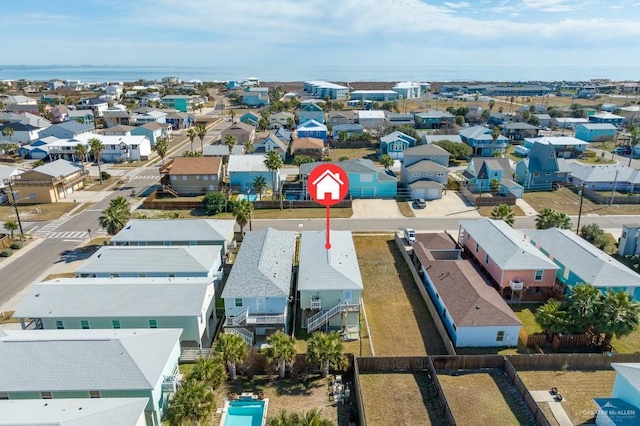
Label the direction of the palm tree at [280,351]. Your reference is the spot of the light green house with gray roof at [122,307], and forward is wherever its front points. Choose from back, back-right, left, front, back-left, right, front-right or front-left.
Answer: back-left

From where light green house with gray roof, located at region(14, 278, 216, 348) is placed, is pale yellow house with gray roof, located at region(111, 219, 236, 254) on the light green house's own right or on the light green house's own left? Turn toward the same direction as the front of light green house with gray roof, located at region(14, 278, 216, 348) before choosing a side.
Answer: on the light green house's own right

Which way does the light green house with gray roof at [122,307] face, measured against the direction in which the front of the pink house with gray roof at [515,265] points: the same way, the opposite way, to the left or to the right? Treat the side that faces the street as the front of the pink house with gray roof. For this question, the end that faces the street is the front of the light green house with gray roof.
to the left

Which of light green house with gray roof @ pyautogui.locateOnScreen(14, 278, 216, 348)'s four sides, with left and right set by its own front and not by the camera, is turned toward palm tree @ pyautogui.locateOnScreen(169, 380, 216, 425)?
left

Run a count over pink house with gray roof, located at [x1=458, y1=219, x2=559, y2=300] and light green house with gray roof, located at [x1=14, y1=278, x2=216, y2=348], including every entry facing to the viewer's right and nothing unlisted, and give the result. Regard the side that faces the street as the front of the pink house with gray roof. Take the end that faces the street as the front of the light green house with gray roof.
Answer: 0

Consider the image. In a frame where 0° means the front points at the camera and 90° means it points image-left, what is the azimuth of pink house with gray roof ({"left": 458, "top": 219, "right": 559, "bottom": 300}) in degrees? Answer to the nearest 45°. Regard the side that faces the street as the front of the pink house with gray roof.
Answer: approximately 135°

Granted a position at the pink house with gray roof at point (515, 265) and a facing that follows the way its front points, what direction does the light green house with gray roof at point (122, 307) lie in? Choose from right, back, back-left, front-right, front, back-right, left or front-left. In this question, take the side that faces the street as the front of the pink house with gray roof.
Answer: left

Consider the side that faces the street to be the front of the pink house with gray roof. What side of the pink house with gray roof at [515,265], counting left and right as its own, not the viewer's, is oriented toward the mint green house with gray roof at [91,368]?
left

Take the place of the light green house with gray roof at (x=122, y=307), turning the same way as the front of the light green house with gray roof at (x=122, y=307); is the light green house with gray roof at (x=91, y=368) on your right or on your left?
on your left

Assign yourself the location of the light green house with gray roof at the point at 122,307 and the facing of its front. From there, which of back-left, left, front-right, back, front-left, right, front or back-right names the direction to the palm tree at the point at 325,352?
back-left

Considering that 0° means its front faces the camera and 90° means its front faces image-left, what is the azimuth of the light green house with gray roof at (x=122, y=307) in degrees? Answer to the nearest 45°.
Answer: approximately 90°
